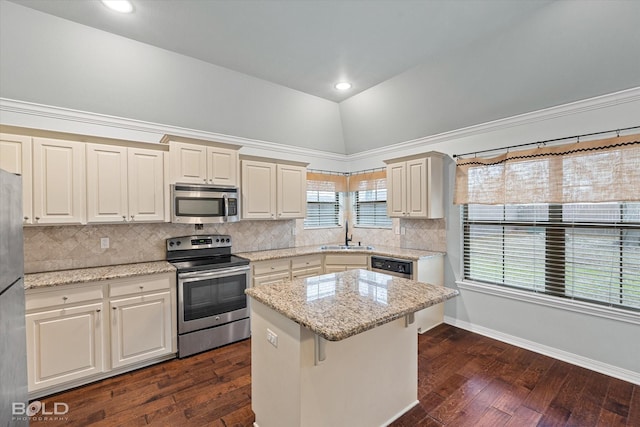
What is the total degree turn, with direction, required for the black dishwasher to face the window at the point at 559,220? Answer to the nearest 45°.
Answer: approximately 135° to its left

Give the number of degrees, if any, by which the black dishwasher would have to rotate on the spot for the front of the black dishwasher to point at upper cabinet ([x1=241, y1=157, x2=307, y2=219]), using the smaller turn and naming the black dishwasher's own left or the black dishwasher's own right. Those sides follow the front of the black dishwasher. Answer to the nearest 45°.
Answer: approximately 45° to the black dishwasher's own right

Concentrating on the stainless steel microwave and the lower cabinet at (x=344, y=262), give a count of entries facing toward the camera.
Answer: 2

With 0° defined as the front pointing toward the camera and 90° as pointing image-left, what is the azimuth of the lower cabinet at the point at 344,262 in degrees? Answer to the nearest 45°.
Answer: approximately 0°

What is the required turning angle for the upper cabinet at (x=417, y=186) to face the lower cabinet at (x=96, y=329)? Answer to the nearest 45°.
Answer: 0° — it already faces it
